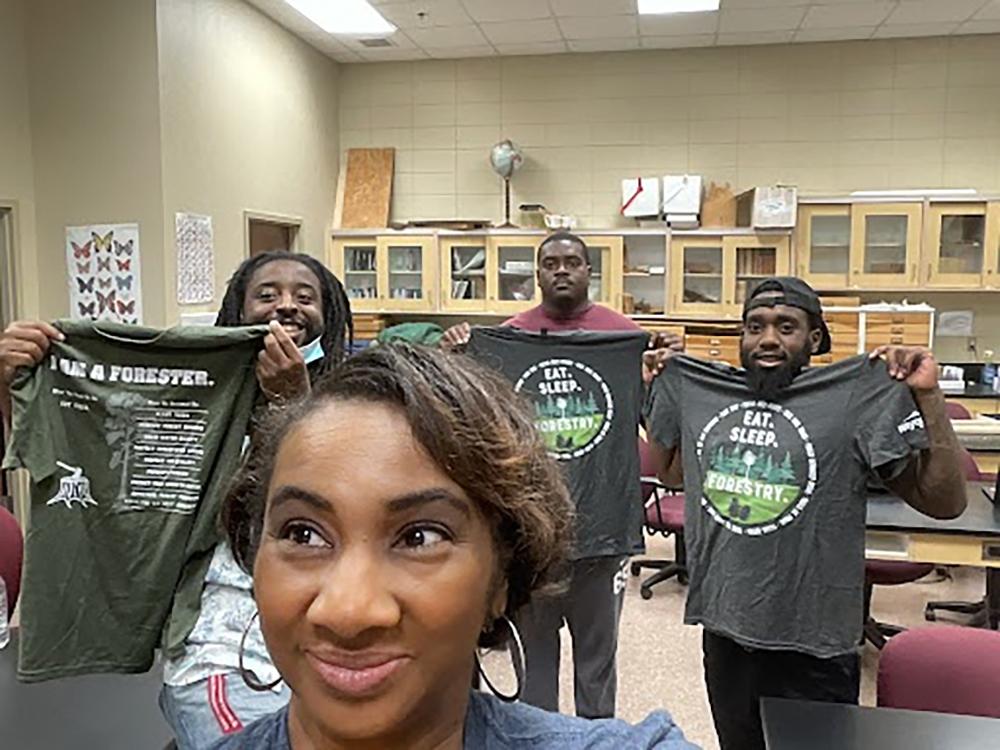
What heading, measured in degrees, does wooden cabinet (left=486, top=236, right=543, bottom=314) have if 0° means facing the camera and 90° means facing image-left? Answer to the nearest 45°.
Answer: approximately 0°

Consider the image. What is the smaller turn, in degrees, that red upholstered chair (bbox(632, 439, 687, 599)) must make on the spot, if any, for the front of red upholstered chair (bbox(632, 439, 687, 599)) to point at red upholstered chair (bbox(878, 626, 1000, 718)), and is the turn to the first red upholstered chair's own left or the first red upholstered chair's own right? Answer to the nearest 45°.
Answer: approximately 90° to the first red upholstered chair's own right

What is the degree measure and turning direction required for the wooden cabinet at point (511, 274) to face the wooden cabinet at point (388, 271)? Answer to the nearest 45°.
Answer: approximately 90° to its right

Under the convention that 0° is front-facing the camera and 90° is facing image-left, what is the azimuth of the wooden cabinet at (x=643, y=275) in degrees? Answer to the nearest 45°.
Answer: approximately 0°

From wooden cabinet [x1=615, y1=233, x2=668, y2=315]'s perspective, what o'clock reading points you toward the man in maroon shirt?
The man in maroon shirt is roughly at 12 o'clock from the wooden cabinet.

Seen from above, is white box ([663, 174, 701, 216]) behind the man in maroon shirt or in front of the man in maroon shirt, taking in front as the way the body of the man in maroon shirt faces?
behind

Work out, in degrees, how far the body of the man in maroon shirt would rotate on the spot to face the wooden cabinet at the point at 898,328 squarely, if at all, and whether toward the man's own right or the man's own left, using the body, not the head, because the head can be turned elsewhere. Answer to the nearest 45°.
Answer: approximately 135° to the man's own left
